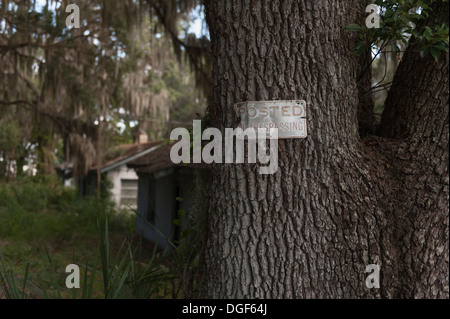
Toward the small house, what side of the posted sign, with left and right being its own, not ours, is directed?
back

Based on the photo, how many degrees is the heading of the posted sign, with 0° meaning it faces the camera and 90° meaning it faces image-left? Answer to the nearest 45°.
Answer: approximately 0°

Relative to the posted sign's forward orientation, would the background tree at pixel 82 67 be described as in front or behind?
behind
